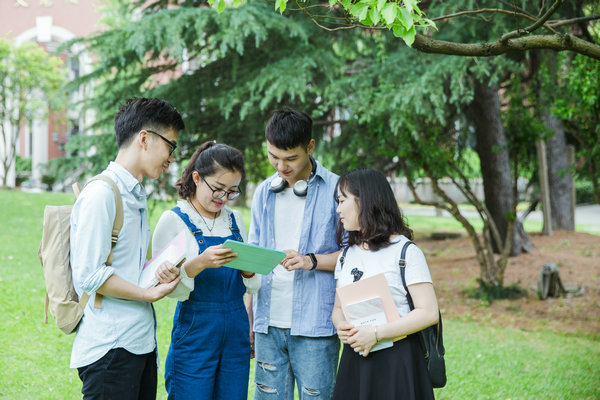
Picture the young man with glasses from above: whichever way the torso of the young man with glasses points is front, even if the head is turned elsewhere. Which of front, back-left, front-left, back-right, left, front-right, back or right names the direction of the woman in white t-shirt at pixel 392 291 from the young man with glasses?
front

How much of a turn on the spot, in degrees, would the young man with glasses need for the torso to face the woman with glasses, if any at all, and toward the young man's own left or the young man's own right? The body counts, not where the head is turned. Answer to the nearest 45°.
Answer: approximately 45° to the young man's own left

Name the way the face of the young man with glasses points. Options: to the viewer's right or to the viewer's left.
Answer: to the viewer's right

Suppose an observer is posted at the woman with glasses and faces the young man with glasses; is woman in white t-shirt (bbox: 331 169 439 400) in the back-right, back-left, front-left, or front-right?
back-left

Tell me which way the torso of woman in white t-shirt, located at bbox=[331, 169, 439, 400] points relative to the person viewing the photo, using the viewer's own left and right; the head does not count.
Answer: facing the viewer and to the left of the viewer

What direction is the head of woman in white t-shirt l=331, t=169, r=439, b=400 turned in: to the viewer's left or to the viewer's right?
to the viewer's left

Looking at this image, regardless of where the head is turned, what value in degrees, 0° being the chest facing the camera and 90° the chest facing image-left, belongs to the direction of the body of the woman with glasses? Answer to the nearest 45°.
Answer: approximately 315°

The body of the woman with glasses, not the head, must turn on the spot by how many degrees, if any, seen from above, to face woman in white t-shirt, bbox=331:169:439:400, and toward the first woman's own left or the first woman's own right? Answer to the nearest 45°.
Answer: approximately 45° to the first woman's own left

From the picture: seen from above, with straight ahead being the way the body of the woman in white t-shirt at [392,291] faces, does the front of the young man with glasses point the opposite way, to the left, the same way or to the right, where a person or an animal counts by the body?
the opposite way

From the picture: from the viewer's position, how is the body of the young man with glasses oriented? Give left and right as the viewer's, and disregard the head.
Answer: facing to the right of the viewer

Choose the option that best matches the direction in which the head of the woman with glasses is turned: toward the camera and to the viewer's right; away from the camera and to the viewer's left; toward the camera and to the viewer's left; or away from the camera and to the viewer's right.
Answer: toward the camera and to the viewer's right

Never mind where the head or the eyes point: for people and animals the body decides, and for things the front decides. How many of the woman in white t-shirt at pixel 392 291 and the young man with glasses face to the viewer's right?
1

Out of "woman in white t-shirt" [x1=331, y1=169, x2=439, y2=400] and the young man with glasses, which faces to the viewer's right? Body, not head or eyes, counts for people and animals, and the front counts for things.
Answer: the young man with glasses

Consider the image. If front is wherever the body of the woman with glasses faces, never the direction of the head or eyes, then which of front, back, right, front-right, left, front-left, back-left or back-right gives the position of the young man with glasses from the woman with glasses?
right
